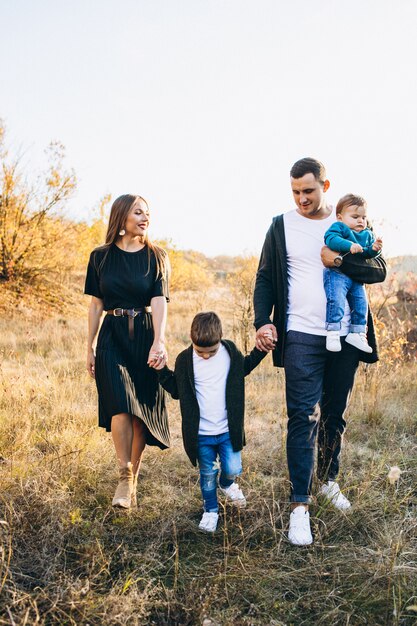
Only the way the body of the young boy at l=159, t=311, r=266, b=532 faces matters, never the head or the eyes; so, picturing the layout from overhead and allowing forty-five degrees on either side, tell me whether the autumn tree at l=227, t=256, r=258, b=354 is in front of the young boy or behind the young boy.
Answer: behind

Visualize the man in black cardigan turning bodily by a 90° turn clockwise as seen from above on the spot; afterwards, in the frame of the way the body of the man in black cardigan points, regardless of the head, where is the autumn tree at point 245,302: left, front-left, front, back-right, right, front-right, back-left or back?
right

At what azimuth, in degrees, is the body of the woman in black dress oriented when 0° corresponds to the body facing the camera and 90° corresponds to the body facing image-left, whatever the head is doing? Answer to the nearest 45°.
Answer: approximately 0°

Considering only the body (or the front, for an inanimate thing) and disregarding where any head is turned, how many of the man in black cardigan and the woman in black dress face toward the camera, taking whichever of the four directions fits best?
2

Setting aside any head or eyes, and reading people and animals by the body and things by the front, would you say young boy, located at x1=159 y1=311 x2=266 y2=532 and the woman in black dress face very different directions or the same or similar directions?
same or similar directions

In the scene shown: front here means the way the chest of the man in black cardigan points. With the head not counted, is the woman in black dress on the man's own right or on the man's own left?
on the man's own right

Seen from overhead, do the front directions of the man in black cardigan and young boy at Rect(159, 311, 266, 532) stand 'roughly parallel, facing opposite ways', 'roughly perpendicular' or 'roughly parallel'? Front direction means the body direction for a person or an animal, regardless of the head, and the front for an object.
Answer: roughly parallel

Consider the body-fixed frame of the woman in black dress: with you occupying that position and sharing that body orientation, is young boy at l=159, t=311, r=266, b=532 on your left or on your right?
on your left

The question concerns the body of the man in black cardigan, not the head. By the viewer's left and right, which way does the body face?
facing the viewer

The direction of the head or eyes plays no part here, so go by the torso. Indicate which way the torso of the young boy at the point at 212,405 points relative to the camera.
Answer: toward the camera

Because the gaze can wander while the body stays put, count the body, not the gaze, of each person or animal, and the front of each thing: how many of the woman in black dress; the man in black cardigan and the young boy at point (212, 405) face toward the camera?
3

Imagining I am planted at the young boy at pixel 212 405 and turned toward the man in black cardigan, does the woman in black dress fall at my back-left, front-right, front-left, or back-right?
back-left

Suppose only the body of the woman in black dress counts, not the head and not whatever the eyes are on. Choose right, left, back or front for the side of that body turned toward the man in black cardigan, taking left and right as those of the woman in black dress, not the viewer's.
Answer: left

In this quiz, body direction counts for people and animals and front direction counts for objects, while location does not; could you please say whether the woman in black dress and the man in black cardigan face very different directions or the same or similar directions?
same or similar directions
